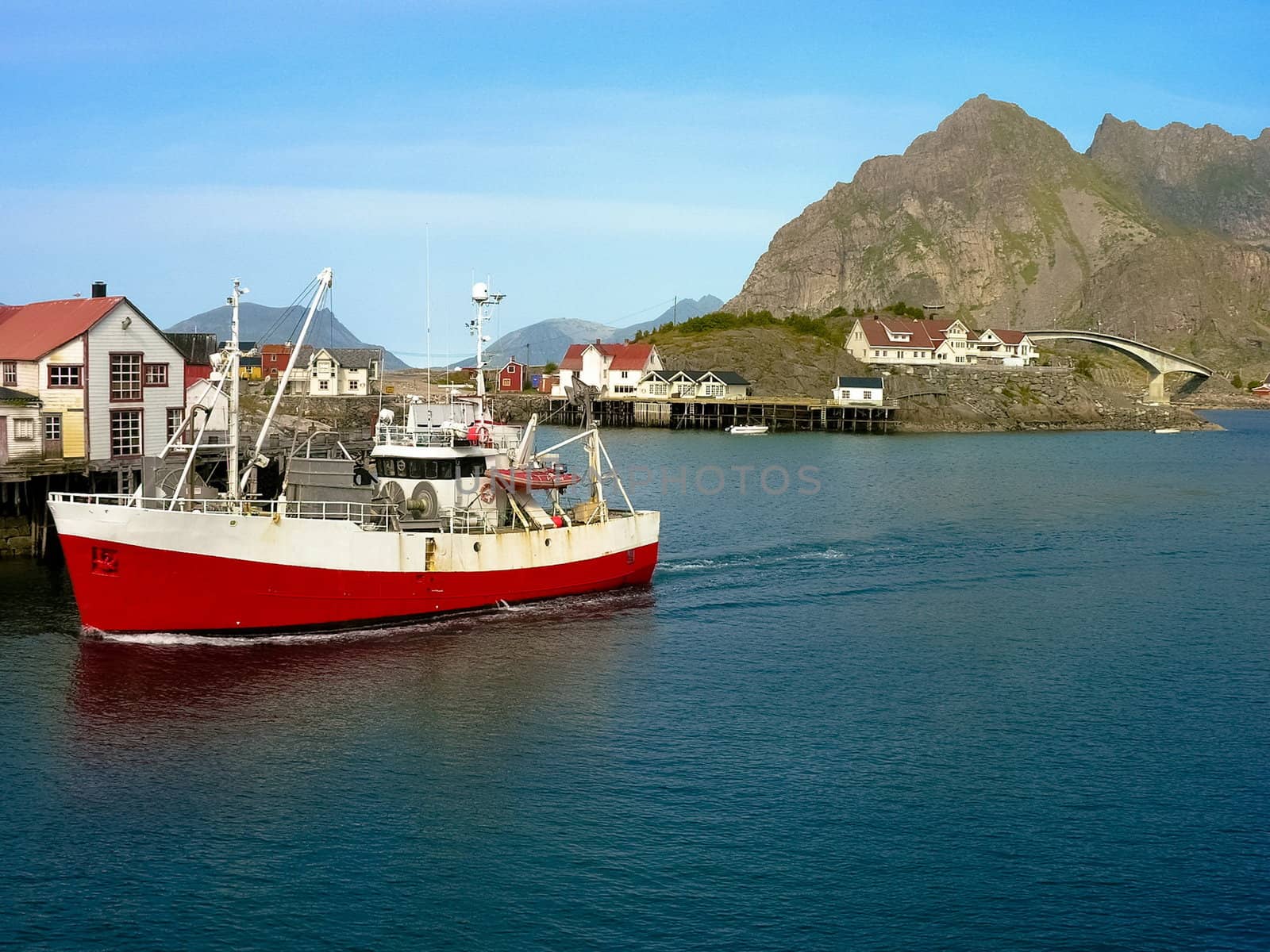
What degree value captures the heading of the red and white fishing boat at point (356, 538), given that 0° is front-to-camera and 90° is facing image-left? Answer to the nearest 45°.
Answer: approximately 45°
